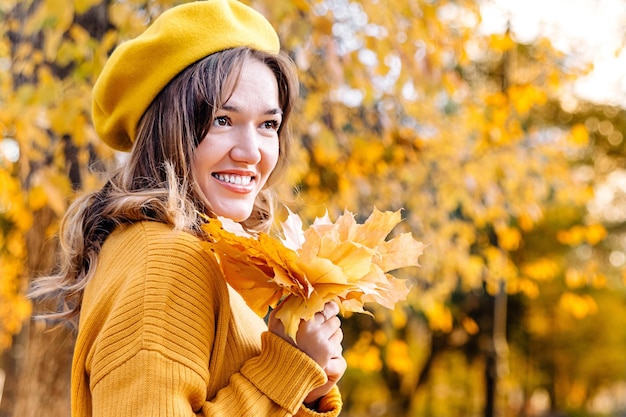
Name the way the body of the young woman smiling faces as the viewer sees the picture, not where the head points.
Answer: to the viewer's right

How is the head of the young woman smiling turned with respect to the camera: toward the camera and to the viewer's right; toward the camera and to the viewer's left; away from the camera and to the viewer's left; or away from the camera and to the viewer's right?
toward the camera and to the viewer's right
